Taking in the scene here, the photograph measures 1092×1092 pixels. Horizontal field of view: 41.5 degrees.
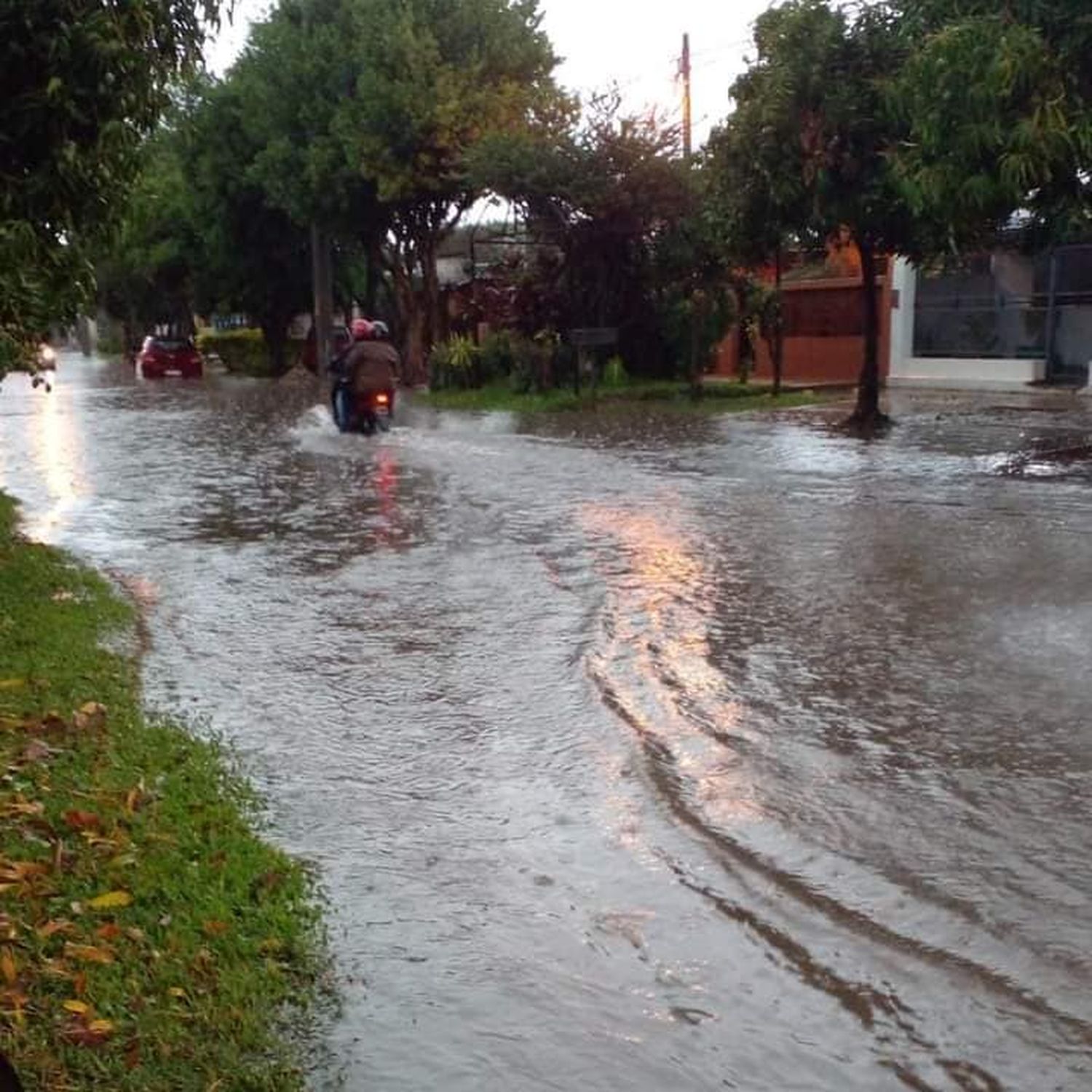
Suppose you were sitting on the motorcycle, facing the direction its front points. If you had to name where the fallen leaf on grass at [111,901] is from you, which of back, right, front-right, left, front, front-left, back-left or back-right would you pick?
back-left

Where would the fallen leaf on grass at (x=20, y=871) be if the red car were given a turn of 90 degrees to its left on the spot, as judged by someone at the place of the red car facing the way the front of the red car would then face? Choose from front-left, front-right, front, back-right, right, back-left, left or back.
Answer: left

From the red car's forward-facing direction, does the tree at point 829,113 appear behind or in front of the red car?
behind

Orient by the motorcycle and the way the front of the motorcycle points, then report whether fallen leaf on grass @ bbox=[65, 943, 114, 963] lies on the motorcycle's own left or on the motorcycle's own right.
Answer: on the motorcycle's own left

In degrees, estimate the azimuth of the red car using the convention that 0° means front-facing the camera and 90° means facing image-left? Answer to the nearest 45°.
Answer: approximately 180°

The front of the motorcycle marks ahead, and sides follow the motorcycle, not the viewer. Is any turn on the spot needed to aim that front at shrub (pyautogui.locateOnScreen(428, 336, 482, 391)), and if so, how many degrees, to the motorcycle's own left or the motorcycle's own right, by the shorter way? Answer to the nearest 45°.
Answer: approximately 45° to the motorcycle's own right

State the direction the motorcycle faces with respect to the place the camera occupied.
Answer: facing away from the viewer and to the left of the viewer

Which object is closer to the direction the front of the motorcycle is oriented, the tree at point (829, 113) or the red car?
the red car

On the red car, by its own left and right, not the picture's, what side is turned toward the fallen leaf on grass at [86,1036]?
back

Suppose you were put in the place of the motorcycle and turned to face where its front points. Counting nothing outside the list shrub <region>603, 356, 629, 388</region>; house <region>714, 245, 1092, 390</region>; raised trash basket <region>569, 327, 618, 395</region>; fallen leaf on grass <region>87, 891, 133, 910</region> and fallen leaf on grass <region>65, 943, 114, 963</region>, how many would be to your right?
3

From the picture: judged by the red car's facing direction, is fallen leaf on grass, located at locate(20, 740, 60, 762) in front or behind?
behind

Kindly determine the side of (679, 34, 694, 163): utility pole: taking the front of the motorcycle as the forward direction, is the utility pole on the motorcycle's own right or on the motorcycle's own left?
on the motorcycle's own right
